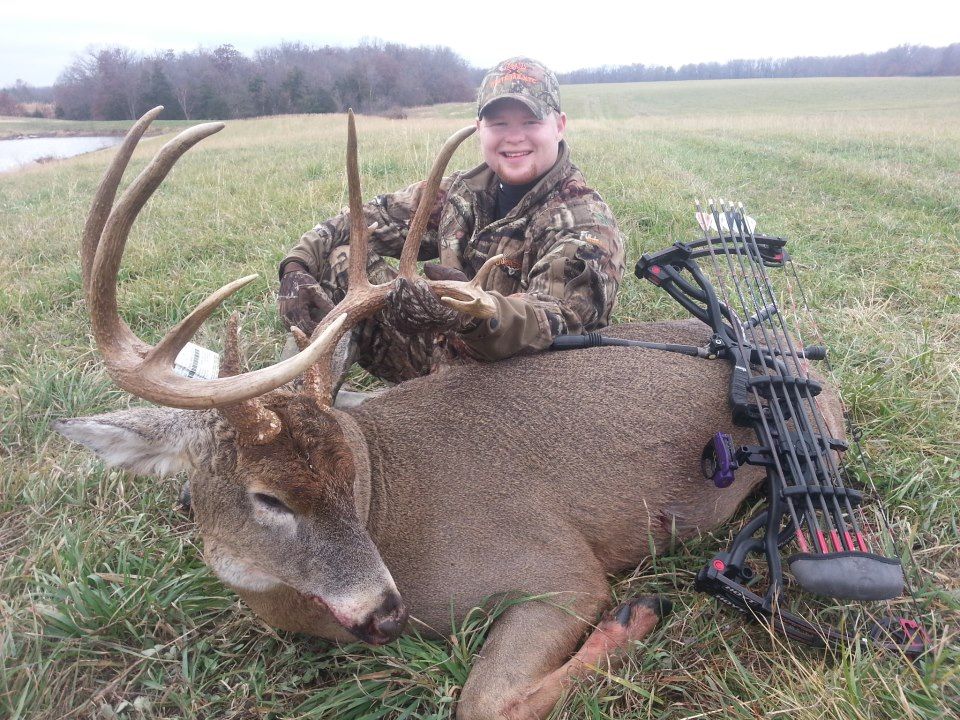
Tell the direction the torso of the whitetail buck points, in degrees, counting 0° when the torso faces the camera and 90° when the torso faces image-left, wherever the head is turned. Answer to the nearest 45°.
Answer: approximately 45°

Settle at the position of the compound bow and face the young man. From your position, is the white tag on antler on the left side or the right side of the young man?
left

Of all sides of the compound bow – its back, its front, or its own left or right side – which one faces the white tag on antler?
front

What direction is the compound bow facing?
to the viewer's left

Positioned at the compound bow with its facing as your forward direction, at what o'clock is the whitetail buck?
The whitetail buck is roughly at 11 o'clock from the compound bow.

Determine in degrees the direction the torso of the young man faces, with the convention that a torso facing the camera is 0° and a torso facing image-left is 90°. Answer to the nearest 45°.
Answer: approximately 45°

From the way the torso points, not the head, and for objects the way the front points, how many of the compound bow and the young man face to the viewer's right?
0
